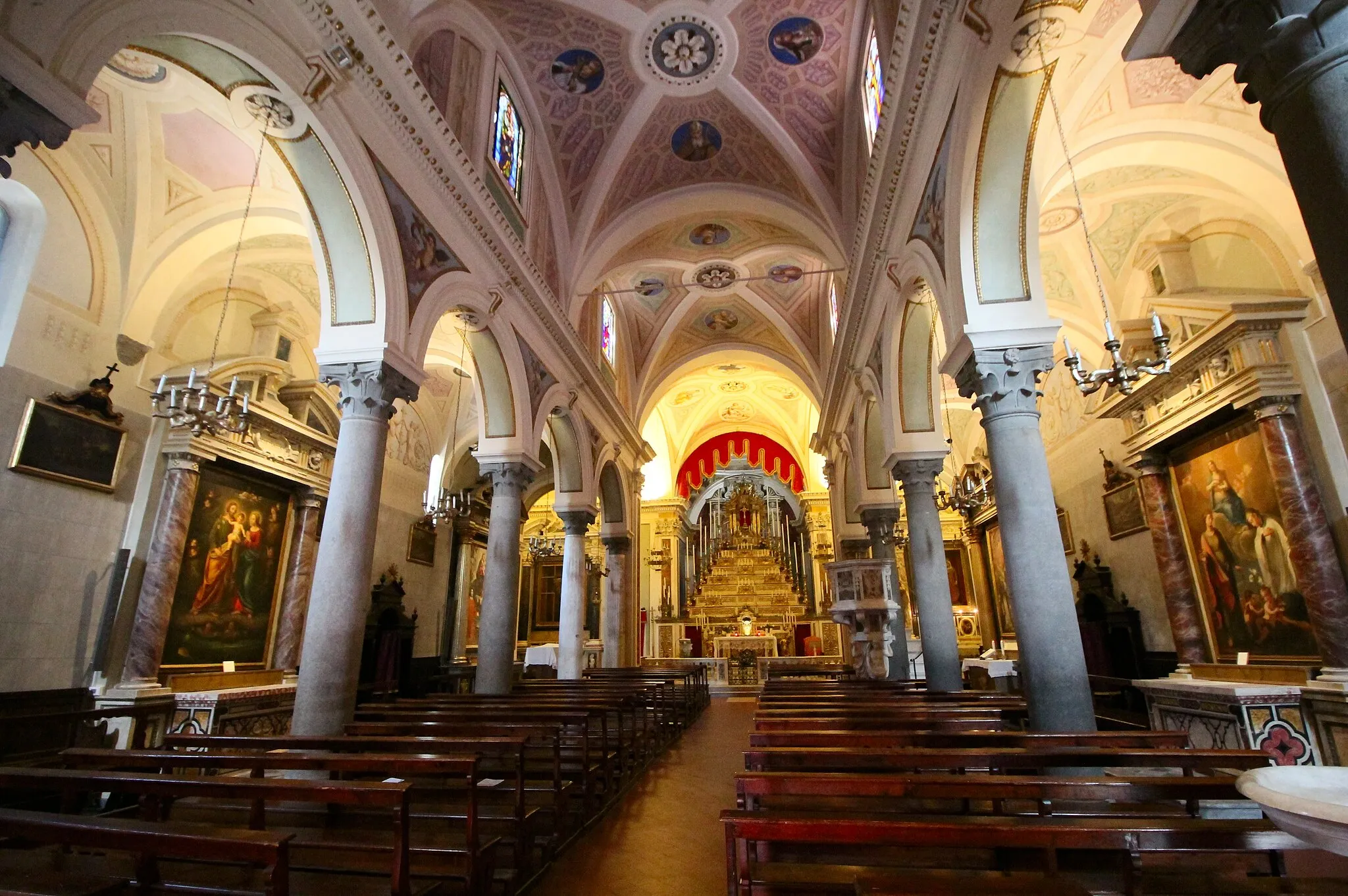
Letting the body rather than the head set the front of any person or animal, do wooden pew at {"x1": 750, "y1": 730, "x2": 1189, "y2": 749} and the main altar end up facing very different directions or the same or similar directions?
very different directions

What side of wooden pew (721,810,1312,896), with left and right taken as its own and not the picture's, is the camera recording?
back

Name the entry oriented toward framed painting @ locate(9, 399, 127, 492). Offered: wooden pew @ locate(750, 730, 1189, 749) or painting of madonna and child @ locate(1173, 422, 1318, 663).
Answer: the painting of madonna and child

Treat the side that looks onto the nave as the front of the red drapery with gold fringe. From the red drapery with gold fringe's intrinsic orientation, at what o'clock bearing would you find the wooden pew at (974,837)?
The wooden pew is roughly at 12 o'clock from the red drapery with gold fringe.

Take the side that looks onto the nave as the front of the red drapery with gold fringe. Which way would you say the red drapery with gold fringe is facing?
toward the camera

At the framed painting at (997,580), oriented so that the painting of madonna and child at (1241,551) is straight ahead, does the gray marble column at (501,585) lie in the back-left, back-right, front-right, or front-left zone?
front-right

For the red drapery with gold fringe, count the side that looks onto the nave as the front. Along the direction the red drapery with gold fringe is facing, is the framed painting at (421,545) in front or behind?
in front

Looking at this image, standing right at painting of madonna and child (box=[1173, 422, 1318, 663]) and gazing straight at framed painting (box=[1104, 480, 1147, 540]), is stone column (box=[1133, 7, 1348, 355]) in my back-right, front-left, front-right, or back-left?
back-left

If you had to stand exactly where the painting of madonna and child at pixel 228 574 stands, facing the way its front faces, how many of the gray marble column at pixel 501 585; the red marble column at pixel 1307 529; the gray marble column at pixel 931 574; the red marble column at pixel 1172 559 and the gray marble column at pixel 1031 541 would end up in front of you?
5

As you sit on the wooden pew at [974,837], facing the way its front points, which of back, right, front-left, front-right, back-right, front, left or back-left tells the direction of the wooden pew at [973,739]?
front

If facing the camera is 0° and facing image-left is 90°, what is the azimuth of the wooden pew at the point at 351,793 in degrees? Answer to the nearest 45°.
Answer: approximately 225°

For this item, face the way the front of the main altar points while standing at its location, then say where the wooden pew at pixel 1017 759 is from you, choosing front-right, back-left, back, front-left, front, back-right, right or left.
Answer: front

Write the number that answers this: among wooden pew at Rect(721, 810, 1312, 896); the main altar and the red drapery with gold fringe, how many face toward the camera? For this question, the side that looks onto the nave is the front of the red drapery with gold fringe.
2

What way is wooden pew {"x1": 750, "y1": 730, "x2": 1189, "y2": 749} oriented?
away from the camera

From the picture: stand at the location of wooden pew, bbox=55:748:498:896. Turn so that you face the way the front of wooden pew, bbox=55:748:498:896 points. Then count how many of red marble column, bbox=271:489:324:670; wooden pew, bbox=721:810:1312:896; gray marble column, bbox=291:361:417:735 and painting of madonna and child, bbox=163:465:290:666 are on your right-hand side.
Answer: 1

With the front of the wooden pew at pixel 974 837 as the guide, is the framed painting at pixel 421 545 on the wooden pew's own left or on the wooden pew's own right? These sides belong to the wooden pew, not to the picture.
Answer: on the wooden pew's own left

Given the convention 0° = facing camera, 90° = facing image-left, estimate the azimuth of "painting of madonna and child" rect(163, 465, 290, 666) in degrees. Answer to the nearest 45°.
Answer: approximately 315°

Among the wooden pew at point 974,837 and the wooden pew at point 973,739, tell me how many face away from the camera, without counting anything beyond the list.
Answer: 2

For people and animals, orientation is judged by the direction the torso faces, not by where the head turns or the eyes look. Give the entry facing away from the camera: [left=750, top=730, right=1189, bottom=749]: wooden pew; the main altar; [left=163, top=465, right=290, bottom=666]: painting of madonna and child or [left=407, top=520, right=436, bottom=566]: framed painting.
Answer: the wooden pew

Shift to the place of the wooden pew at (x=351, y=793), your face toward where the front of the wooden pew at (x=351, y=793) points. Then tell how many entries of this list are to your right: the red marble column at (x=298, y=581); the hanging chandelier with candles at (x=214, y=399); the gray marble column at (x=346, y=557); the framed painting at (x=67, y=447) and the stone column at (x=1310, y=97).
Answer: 1

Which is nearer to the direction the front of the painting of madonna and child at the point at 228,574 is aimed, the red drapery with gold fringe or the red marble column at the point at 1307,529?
the red marble column

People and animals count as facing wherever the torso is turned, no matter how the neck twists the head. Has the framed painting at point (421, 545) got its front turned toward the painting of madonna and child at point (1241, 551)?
yes
